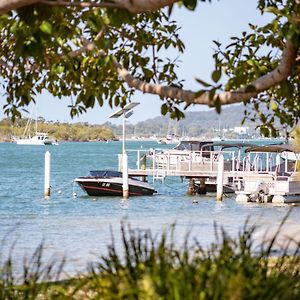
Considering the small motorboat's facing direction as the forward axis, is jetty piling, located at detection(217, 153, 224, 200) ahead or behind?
behind

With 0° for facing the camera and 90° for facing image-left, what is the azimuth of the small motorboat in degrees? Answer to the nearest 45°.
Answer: approximately 90°

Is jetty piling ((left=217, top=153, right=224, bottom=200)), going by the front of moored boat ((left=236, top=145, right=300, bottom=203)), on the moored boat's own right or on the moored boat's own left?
on the moored boat's own left

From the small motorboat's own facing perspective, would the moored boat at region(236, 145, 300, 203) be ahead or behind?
behind

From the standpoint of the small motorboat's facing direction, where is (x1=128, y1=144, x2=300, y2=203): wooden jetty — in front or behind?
behind
